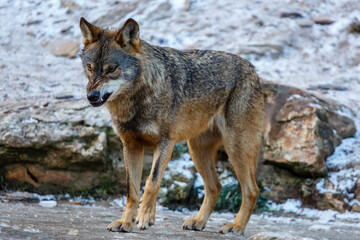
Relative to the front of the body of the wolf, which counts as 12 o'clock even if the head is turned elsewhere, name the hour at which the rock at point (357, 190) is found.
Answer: The rock is roughly at 7 o'clock from the wolf.

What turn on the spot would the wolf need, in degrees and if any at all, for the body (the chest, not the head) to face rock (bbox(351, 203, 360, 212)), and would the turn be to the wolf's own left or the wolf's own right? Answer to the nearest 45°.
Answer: approximately 135° to the wolf's own left

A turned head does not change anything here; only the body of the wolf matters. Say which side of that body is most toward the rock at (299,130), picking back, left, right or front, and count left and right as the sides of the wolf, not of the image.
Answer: back

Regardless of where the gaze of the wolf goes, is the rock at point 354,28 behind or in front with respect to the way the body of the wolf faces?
behind

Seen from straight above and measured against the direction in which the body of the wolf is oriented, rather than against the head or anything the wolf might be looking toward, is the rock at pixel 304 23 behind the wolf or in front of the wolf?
behind

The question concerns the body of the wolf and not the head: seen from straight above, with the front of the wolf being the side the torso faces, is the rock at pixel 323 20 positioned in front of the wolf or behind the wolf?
behind

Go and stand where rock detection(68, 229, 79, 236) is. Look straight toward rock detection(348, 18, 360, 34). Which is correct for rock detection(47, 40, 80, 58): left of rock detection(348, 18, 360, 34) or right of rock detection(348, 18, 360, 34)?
left

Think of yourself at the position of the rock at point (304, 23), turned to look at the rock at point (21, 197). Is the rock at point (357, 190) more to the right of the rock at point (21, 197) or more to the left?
left

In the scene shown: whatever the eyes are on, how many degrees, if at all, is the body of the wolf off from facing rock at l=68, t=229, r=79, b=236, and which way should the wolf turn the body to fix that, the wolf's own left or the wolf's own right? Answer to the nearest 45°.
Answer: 0° — it already faces it

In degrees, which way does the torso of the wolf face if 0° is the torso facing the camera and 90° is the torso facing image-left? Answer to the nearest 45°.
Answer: approximately 45°

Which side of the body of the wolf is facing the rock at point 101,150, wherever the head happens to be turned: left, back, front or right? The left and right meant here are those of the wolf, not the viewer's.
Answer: right
